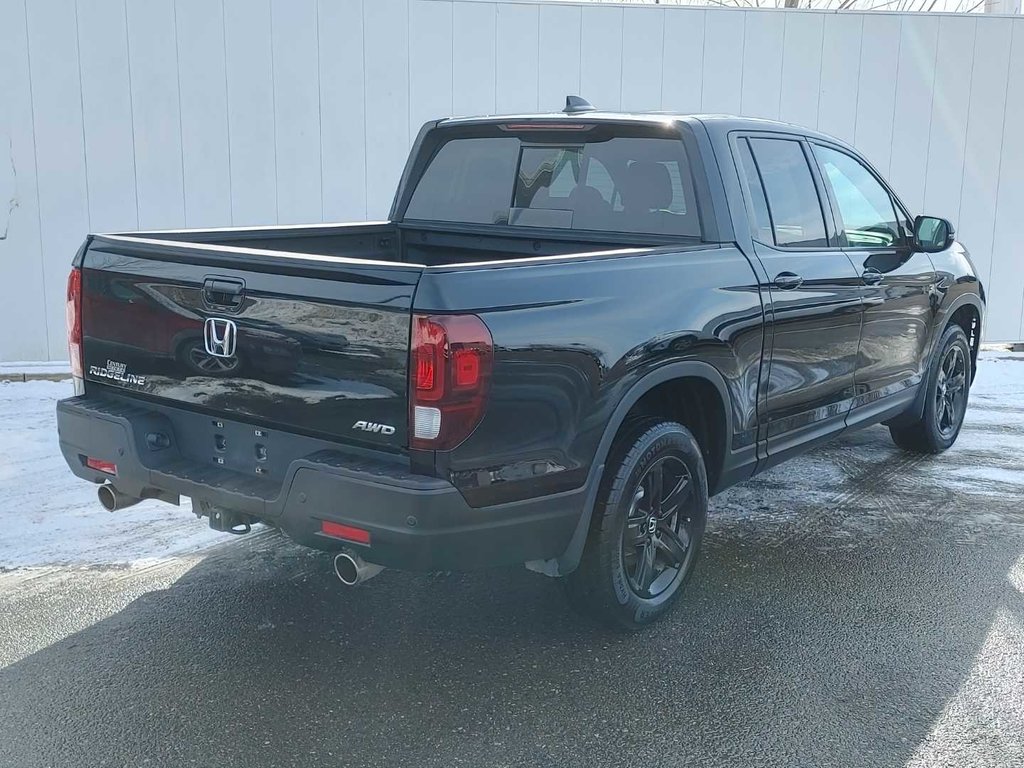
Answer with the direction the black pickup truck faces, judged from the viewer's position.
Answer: facing away from the viewer and to the right of the viewer
